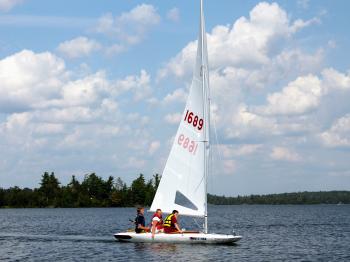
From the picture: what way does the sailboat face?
to the viewer's right
